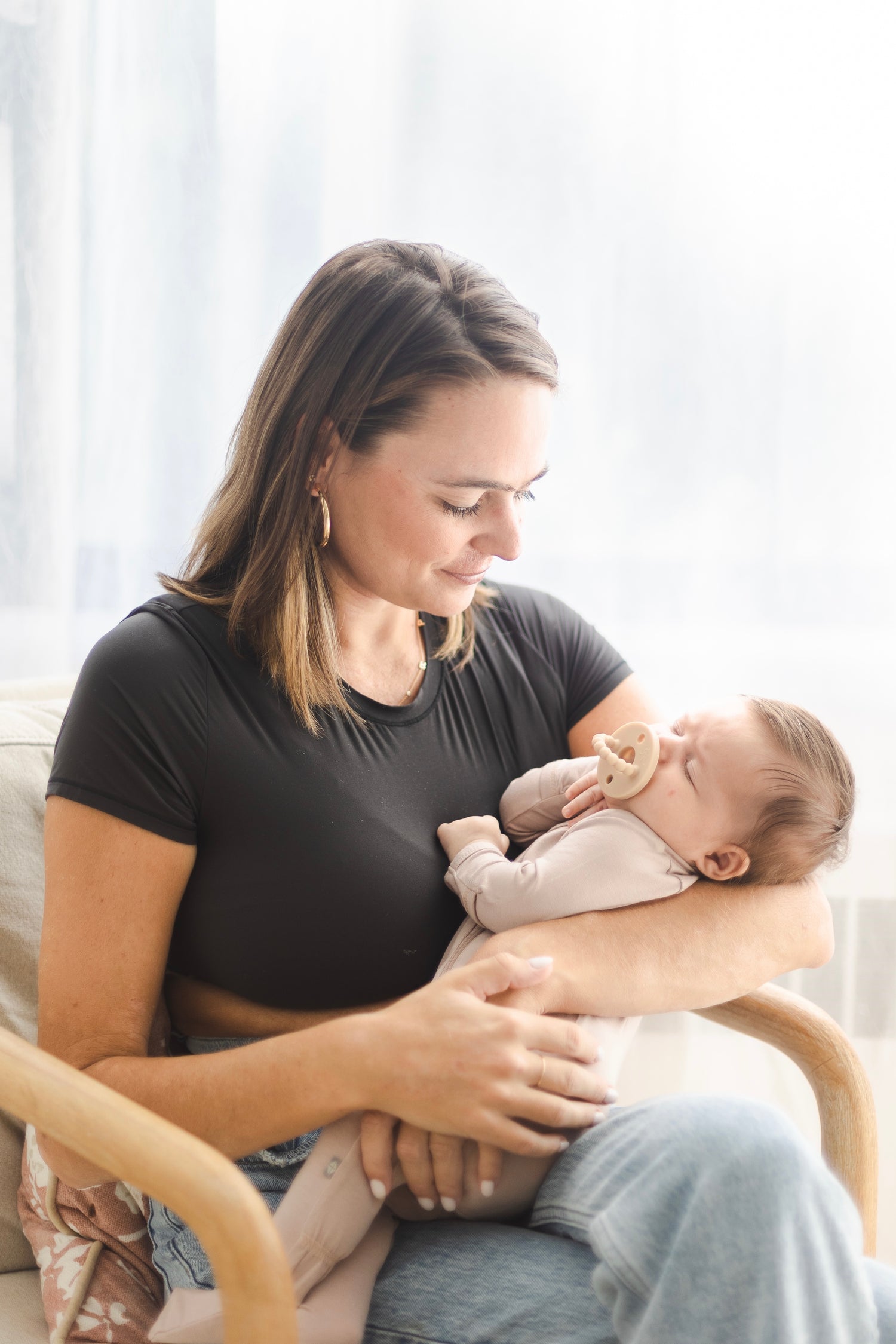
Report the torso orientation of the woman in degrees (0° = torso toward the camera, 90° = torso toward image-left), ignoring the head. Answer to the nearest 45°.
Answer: approximately 315°

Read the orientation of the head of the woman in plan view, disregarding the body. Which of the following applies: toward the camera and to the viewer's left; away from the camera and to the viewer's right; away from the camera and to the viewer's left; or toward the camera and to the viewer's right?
toward the camera and to the viewer's right
